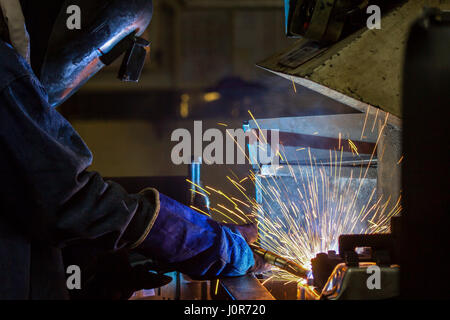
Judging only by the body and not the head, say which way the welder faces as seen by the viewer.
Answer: to the viewer's right
